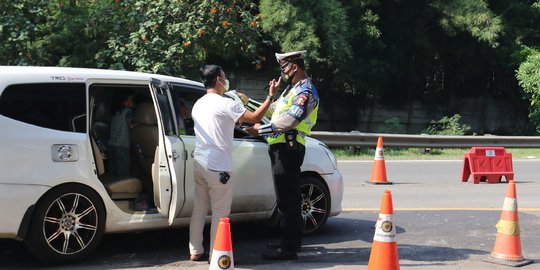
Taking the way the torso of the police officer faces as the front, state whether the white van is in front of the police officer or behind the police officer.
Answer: in front

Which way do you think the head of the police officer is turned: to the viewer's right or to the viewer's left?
to the viewer's left

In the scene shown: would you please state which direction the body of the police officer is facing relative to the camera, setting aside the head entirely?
to the viewer's left

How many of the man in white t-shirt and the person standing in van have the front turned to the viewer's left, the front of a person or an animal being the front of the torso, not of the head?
0

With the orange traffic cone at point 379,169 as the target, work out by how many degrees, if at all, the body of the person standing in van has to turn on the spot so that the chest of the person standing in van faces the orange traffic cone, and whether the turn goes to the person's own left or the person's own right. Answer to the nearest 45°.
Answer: approximately 45° to the person's own left

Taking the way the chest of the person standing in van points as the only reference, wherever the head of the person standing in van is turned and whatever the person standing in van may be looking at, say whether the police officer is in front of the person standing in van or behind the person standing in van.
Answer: in front

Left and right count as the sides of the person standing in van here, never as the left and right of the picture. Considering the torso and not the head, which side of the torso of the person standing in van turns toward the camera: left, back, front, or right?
right

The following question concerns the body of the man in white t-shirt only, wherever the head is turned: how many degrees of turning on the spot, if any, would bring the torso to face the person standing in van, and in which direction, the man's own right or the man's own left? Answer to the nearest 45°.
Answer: approximately 90° to the man's own left

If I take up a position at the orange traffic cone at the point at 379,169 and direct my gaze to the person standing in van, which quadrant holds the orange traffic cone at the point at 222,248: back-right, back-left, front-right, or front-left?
front-left

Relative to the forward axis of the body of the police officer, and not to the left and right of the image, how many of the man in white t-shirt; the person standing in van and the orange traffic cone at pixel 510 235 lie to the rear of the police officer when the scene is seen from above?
1
